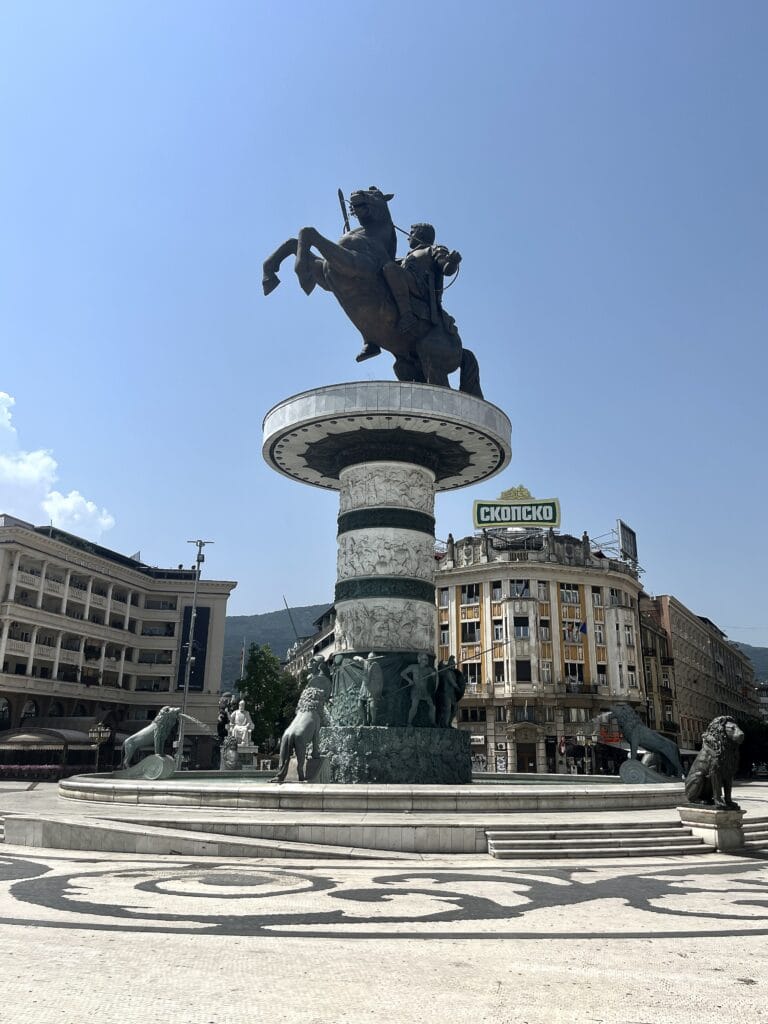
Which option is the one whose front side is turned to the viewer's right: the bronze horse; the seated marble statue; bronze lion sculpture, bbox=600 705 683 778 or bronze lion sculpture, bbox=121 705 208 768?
bronze lion sculpture, bbox=121 705 208 768

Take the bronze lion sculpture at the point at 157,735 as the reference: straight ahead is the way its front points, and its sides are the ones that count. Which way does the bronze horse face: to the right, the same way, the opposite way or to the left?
the opposite way

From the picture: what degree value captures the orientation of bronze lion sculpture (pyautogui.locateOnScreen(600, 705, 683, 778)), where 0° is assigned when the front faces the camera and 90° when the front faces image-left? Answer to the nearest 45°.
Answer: approximately 90°

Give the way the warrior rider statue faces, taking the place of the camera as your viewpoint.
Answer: facing to the left of the viewer

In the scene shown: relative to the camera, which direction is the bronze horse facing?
to the viewer's left

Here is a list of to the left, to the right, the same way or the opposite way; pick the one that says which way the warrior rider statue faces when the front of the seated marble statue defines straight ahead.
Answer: to the right

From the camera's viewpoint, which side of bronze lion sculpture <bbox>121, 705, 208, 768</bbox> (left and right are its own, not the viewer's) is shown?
right

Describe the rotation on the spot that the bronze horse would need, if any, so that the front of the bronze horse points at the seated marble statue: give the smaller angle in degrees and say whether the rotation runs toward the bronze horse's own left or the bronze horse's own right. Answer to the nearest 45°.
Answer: approximately 90° to the bronze horse's own right
